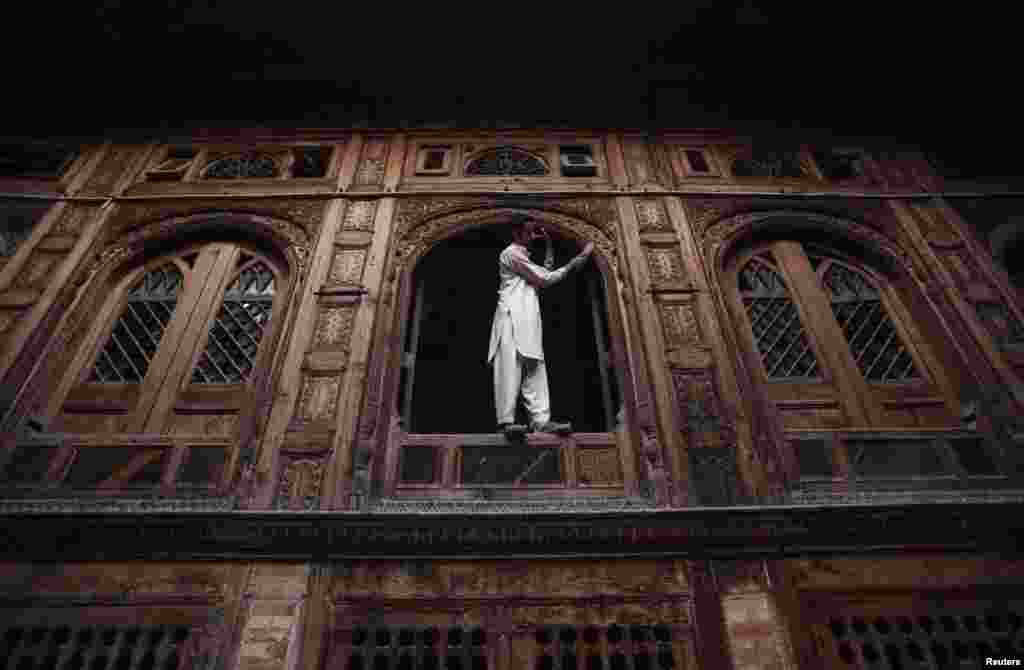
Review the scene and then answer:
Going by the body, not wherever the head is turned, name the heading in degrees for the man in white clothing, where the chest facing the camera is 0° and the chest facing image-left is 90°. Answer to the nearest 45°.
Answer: approximately 270°

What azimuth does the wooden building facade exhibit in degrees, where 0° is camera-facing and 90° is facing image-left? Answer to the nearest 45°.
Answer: approximately 0°
